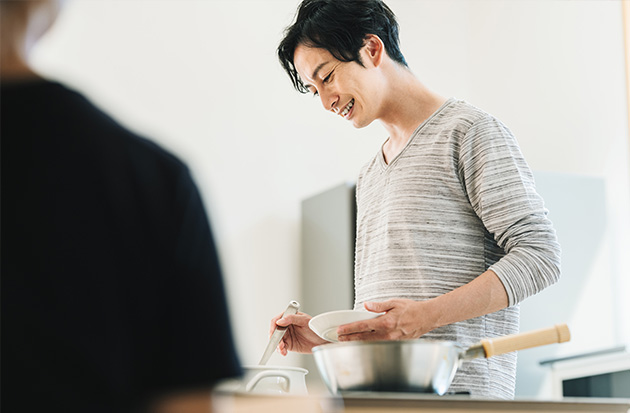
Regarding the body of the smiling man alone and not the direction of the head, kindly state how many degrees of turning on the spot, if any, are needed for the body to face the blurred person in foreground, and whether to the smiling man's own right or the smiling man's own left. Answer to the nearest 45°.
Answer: approximately 45° to the smiling man's own left

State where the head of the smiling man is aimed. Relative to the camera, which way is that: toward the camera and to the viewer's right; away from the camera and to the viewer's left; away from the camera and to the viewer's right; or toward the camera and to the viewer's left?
toward the camera and to the viewer's left

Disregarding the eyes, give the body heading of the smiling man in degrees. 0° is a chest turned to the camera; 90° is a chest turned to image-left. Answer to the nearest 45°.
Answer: approximately 45°
